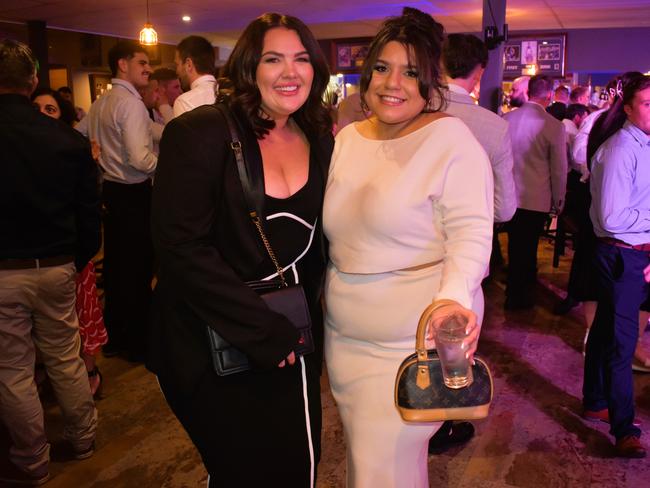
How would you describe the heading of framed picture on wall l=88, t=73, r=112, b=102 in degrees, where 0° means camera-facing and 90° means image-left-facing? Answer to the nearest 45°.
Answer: approximately 315°

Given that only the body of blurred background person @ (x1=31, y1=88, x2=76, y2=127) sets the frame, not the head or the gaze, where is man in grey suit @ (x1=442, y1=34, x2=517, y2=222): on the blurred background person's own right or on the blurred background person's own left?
on the blurred background person's own left

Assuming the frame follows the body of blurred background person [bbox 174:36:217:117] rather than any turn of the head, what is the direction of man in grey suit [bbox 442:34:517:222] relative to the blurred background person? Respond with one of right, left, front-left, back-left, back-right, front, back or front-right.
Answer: back

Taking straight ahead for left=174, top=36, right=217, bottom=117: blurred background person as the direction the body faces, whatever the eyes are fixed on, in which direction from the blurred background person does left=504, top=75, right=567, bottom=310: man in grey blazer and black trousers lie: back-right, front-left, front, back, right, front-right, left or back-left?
back-right

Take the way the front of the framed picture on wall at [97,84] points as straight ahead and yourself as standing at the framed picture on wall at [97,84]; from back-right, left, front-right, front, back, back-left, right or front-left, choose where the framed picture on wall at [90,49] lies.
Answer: front-right

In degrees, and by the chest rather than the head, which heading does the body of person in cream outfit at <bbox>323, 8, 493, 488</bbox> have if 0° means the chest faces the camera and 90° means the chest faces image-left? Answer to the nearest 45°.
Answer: approximately 45°

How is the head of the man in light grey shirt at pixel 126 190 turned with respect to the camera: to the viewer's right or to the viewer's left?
to the viewer's right

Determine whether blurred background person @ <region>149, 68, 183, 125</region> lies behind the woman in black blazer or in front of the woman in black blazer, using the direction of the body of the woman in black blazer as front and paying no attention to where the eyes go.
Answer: behind

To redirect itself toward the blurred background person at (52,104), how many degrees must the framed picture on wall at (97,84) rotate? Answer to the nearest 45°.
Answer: approximately 45° to its right

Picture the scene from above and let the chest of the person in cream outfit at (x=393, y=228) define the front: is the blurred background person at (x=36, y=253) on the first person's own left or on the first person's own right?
on the first person's own right

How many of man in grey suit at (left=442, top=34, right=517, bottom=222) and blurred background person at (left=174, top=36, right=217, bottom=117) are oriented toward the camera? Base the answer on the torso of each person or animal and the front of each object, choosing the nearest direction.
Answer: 0

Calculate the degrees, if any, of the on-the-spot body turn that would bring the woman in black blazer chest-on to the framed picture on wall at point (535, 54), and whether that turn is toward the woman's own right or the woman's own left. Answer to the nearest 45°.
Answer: approximately 90° to the woman's own left
